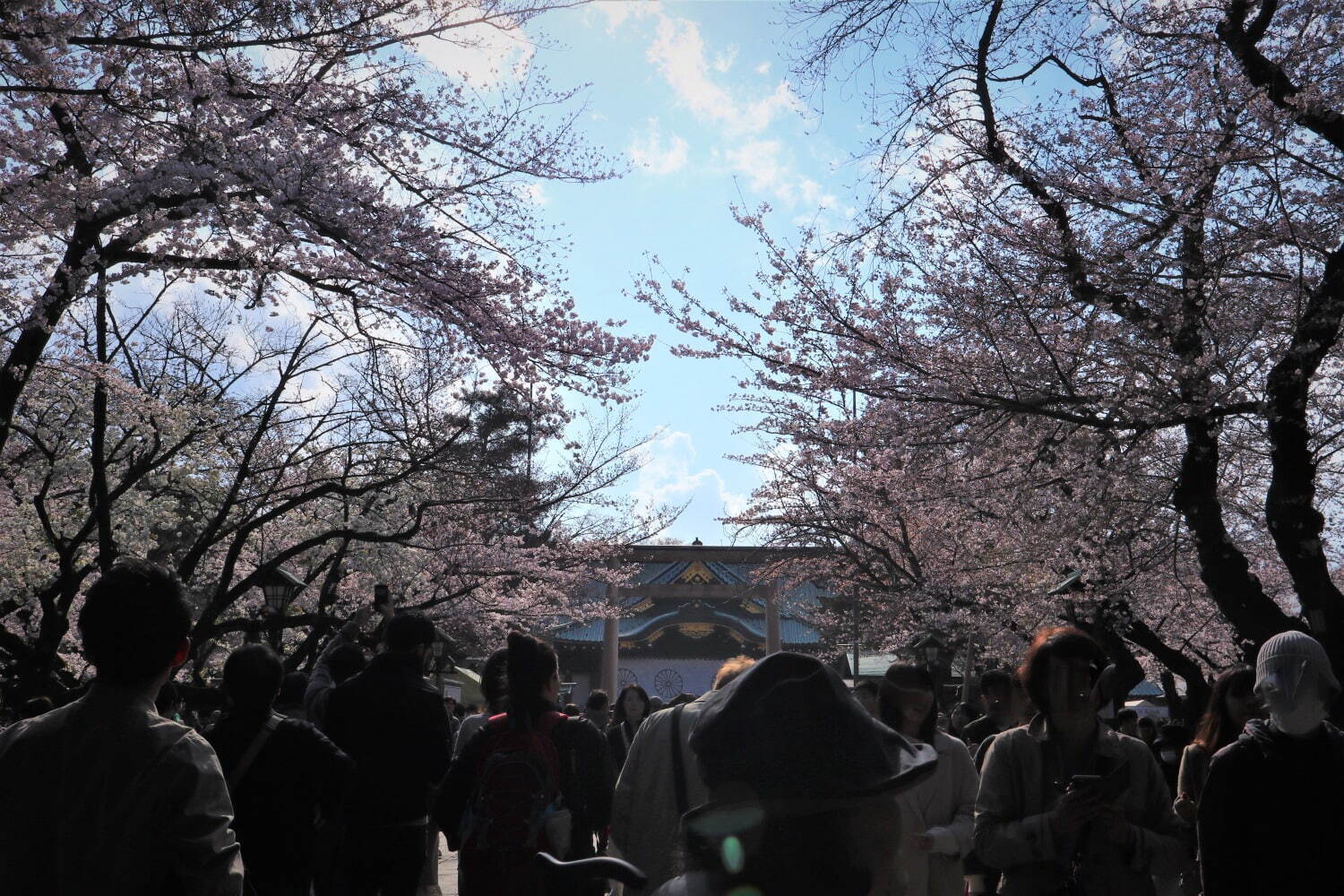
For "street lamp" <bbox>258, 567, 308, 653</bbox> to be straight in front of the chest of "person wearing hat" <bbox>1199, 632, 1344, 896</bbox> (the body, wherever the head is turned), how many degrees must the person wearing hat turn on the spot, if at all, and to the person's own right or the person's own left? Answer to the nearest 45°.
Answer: approximately 135° to the person's own right

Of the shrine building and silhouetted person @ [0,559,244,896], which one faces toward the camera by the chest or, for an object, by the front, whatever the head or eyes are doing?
the shrine building

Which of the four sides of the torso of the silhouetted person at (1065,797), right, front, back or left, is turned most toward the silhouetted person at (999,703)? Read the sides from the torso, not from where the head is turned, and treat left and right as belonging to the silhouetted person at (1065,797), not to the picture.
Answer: back

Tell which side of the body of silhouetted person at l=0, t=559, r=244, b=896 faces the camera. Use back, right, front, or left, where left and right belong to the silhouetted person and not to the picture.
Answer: back

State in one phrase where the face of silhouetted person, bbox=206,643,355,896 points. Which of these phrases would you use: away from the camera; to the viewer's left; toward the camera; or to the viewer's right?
away from the camera

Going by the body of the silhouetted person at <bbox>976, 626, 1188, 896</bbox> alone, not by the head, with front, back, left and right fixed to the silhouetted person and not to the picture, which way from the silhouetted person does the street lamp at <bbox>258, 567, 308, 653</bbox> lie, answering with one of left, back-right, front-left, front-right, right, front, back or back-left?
back-right

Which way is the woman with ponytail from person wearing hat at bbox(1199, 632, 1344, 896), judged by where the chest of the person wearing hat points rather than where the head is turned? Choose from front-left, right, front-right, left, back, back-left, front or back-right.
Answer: right

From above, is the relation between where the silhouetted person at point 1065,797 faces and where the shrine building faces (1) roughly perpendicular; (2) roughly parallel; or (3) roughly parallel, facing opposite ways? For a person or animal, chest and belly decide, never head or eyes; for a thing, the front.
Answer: roughly parallel

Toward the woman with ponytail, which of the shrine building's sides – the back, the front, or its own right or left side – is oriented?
front

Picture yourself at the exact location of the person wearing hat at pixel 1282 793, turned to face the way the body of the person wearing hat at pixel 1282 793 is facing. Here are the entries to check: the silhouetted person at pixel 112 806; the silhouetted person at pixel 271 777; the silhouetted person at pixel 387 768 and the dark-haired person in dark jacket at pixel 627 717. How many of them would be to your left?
0

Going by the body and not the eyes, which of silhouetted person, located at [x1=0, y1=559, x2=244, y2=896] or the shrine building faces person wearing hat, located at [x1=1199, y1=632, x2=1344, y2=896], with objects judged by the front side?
the shrine building

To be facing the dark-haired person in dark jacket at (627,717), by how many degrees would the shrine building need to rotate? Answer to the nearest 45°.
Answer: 0° — it already faces them

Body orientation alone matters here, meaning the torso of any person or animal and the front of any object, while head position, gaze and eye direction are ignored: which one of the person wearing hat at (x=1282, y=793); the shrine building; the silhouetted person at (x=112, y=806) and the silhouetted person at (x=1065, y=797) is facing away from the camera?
the silhouetted person at (x=112, y=806)

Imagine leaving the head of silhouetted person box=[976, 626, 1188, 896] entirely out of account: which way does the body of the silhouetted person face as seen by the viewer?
toward the camera

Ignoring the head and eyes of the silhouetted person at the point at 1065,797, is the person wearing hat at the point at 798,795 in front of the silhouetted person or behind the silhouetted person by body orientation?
in front

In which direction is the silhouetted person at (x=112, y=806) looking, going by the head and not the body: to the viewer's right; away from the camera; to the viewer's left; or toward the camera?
away from the camera

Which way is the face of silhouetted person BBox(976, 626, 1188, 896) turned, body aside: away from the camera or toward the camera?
toward the camera

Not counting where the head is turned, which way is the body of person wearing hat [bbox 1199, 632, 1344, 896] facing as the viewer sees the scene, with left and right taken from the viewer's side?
facing the viewer

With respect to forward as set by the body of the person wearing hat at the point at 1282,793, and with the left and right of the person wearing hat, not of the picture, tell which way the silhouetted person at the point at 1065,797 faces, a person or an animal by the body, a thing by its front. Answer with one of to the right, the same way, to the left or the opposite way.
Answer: the same way

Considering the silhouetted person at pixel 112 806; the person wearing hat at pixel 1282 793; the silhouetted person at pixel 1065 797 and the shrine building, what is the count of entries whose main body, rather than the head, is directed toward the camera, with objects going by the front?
3

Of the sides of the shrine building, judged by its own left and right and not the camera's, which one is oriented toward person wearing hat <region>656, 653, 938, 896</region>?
front

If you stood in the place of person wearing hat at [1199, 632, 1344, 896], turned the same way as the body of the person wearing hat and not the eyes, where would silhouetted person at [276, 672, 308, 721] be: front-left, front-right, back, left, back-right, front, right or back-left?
right
